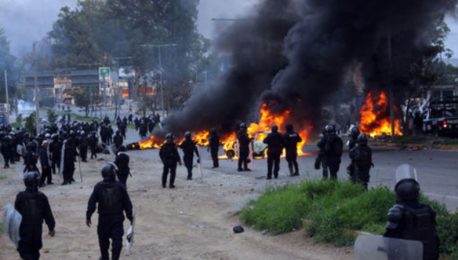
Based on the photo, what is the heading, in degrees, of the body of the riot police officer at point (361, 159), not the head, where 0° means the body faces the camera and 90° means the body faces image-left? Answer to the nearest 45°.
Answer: approximately 180°

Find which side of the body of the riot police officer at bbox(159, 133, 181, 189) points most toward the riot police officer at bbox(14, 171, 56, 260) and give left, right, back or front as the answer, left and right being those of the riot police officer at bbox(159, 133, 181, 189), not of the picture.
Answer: back

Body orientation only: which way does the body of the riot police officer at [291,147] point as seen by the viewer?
away from the camera

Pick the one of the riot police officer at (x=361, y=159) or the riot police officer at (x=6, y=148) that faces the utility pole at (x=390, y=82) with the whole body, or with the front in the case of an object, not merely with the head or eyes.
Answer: the riot police officer at (x=361, y=159)

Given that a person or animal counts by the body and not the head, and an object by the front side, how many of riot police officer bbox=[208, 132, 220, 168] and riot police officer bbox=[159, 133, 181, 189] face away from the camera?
2

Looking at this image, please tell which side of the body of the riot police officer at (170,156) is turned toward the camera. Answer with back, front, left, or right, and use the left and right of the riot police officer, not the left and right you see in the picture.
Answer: back

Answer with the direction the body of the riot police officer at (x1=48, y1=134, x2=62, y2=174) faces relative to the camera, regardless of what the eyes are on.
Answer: away from the camera

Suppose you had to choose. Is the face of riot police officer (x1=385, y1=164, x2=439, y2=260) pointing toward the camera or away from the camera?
away from the camera

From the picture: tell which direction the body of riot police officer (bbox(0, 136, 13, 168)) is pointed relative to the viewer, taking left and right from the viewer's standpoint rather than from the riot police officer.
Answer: facing away from the viewer

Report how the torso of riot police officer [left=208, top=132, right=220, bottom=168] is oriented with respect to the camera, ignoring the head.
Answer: away from the camera
